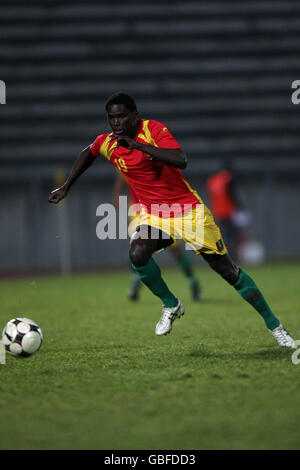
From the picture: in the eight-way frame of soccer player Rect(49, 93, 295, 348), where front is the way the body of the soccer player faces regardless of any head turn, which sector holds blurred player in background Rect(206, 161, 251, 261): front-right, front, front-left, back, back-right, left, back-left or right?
back-right

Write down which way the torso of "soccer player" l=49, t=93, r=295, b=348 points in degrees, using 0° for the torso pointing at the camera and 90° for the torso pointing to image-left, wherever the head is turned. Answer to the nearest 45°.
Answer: approximately 45°
